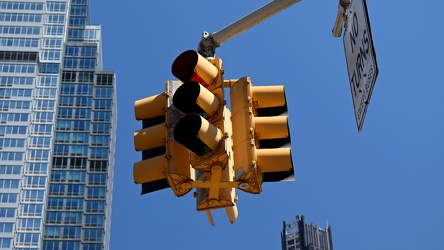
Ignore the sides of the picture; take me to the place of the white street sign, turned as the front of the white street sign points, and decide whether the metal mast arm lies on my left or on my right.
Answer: on my right

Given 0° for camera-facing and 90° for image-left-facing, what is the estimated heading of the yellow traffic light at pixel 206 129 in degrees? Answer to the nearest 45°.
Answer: approximately 45°

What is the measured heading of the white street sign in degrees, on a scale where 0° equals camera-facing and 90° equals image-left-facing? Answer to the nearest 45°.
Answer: approximately 45°

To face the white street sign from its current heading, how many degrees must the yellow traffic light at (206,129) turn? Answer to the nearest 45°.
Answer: approximately 90° to its left
